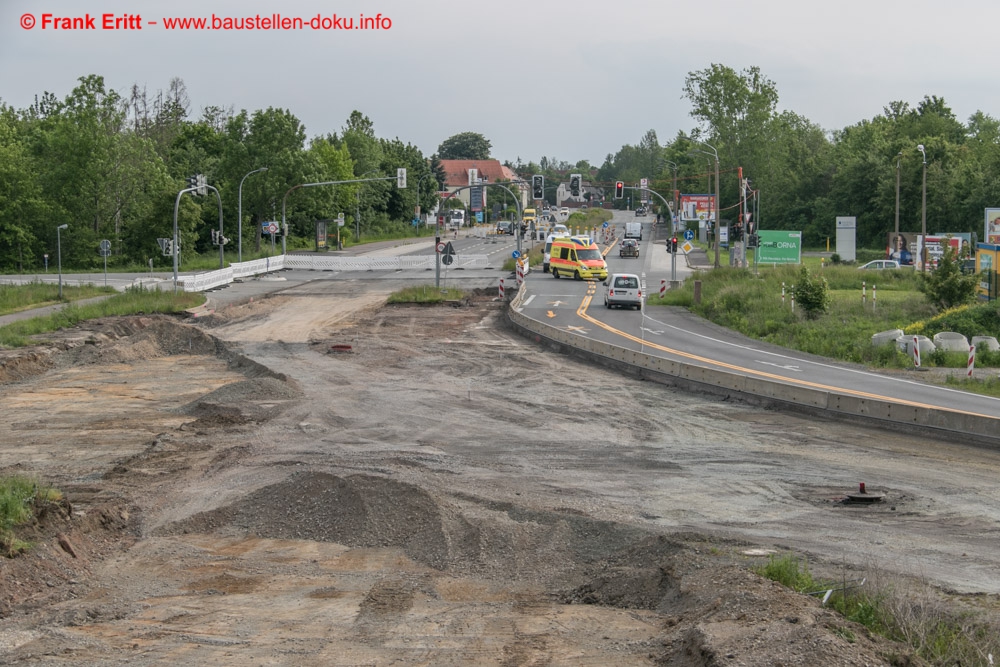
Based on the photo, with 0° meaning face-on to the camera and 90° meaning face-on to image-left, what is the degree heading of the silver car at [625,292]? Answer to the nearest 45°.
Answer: approximately 180°

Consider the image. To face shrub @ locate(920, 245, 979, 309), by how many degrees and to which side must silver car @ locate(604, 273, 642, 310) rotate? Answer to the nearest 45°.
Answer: approximately 135° to its right

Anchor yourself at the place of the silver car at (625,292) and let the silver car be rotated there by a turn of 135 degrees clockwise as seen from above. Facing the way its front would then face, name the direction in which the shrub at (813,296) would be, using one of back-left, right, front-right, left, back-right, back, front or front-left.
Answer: front
